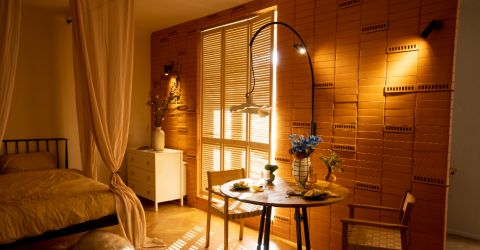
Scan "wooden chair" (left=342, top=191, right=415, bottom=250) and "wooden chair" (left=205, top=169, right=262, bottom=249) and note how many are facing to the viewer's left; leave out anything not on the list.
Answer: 1

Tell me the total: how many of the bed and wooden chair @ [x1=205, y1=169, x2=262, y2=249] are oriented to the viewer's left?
0

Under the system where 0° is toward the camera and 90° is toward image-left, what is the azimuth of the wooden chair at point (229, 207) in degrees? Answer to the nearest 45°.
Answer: approximately 315°

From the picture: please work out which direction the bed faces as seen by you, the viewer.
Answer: facing the viewer and to the right of the viewer

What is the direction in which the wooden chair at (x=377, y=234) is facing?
to the viewer's left

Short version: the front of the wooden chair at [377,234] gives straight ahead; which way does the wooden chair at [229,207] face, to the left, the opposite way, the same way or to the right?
the opposite way

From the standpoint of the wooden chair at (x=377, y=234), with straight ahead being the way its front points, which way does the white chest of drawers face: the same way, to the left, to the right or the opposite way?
to the left

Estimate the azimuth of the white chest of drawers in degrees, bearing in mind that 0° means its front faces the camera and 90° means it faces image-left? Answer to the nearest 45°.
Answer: approximately 45°

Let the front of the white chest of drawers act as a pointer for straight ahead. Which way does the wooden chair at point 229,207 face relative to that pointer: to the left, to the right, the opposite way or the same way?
to the left

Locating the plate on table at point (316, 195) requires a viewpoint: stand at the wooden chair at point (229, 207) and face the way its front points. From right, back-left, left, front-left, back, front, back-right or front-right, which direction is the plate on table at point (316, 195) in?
front

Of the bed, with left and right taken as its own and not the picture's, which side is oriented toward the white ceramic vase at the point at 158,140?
left

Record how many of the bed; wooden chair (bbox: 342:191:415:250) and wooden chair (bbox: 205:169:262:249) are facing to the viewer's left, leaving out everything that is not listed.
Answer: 1

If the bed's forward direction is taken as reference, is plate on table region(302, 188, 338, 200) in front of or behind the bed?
in front

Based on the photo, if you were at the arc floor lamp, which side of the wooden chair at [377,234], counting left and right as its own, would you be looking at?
front
